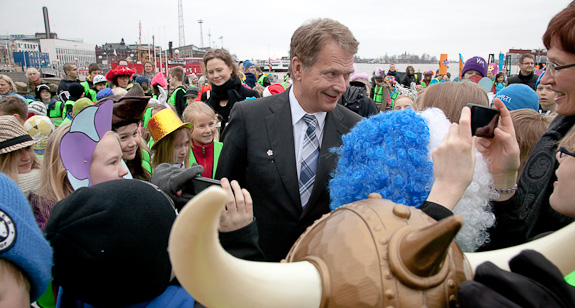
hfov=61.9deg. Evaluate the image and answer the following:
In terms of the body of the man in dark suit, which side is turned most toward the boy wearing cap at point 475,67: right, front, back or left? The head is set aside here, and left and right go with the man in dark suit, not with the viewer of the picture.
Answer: left

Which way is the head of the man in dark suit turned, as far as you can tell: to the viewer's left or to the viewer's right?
to the viewer's right

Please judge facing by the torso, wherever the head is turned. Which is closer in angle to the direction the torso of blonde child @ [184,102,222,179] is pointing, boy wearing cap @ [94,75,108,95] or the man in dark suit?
the man in dark suit

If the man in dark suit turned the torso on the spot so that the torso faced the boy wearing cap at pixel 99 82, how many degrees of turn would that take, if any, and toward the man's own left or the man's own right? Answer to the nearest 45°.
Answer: approximately 180°

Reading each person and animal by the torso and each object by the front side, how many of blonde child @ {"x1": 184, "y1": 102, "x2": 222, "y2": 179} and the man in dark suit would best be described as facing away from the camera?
0

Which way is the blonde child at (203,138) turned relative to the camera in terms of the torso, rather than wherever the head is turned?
toward the camera

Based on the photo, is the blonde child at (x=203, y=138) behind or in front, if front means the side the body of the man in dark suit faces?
behind

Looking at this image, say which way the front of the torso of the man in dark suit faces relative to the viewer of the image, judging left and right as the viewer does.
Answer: facing the viewer and to the right of the viewer

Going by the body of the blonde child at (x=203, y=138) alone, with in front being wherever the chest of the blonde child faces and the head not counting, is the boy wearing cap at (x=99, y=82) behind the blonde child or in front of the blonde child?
behind

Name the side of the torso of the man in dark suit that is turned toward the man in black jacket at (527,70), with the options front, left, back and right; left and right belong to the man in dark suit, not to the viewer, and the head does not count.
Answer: left
